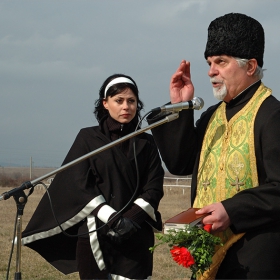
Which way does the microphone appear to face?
to the viewer's right

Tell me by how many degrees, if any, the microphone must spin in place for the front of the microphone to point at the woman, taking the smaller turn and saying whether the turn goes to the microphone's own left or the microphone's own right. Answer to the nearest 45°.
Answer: approximately 135° to the microphone's own left
